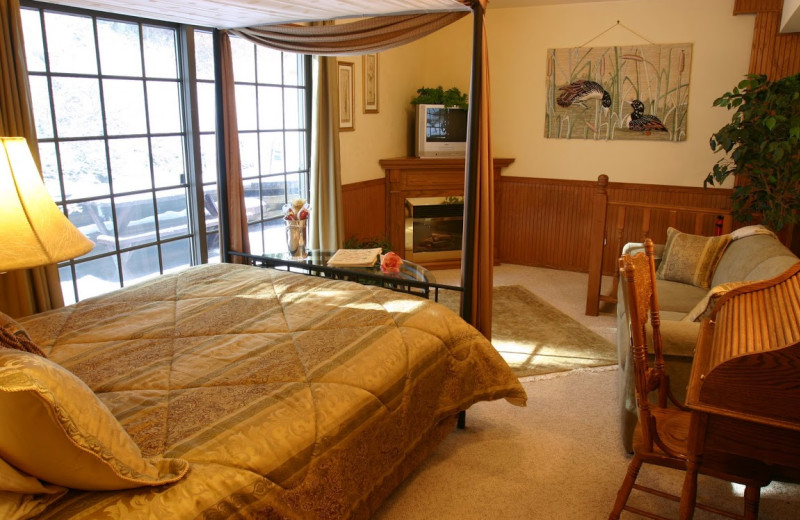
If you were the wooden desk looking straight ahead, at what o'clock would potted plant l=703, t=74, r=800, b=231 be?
The potted plant is roughly at 3 o'clock from the wooden desk.

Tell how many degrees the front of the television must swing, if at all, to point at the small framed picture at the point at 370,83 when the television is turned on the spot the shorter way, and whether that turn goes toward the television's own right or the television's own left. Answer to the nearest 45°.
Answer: approximately 45° to the television's own right

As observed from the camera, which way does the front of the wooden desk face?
facing to the left of the viewer

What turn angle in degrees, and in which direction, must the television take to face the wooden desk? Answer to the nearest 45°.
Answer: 0° — it already faces it

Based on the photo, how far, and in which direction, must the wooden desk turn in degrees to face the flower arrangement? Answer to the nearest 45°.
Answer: approximately 45° to its right

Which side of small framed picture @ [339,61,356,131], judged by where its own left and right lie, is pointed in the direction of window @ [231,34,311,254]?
right

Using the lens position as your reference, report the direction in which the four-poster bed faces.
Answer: facing away from the viewer and to the right of the viewer
